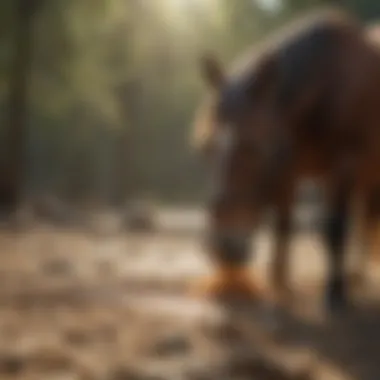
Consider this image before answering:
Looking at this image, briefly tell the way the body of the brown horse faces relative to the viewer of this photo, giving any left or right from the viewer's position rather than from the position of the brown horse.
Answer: facing the viewer and to the left of the viewer

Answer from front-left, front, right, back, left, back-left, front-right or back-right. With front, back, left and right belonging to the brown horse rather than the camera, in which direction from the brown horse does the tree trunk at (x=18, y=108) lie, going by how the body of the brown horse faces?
right
